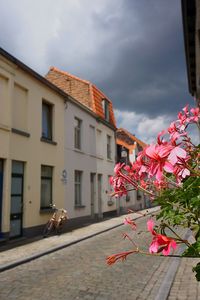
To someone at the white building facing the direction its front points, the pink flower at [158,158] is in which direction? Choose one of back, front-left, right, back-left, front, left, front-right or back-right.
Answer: front-right

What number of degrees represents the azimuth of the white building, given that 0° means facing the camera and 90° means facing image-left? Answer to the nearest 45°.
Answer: approximately 315°

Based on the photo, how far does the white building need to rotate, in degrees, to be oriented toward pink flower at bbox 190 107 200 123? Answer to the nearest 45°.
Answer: approximately 45° to its right

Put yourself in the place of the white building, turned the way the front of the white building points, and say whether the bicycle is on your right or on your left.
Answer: on your right

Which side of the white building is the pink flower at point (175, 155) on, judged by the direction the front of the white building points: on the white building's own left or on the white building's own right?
on the white building's own right
